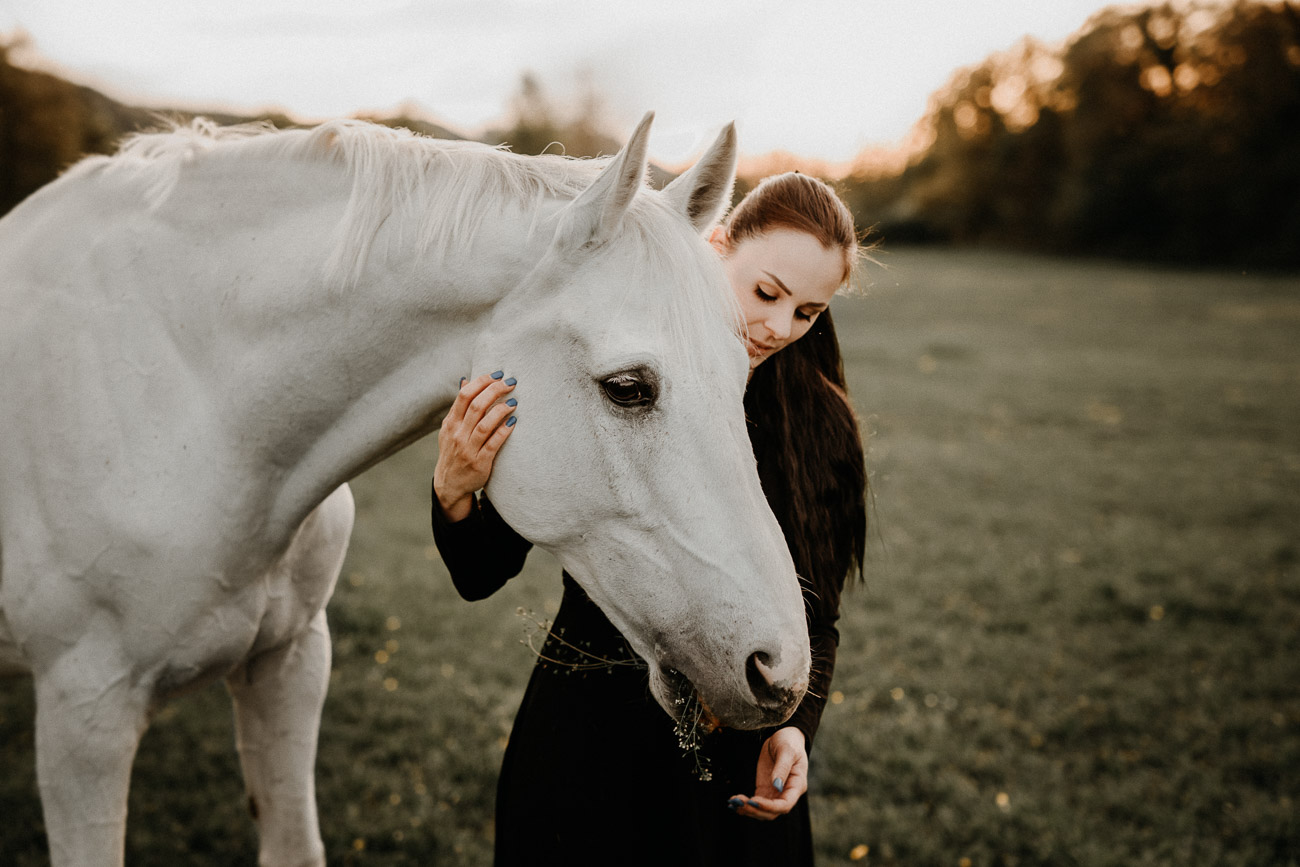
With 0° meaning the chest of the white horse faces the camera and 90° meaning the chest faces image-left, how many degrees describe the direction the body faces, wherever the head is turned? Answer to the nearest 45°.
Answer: approximately 315°

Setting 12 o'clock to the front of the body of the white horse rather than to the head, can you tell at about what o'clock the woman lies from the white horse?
The woman is roughly at 11 o'clock from the white horse.
